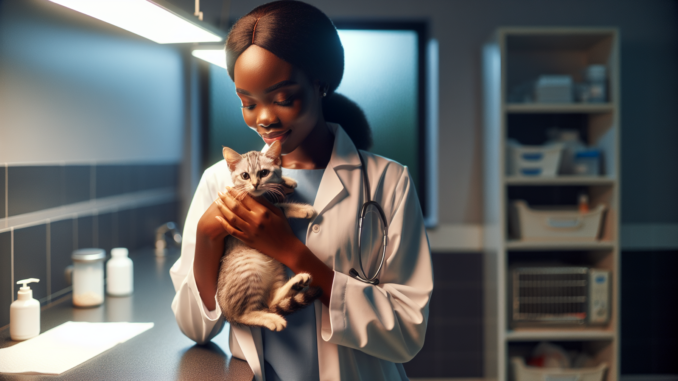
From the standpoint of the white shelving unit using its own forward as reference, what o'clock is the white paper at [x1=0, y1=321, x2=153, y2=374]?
The white paper is roughly at 1 o'clock from the white shelving unit.

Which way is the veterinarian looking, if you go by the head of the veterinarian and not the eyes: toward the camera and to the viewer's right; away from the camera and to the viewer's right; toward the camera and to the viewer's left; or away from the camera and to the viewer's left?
toward the camera and to the viewer's left

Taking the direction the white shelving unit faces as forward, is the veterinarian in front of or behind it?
in front

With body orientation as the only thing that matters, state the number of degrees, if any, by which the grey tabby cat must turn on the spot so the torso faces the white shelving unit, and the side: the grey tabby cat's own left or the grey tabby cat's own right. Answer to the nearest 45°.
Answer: approximately 90° to the grey tabby cat's own left

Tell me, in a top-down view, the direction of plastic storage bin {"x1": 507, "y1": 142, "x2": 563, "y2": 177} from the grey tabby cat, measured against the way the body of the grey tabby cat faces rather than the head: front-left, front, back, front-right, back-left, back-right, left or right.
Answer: left

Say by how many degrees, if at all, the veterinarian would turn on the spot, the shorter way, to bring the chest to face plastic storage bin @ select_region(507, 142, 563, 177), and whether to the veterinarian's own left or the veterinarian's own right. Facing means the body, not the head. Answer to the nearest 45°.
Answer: approximately 180°

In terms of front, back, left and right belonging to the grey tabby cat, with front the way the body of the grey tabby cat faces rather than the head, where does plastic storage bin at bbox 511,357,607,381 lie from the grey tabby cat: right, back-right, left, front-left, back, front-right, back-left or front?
left

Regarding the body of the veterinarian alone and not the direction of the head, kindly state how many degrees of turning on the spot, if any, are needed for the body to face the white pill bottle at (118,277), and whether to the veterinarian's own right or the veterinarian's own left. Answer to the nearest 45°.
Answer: approximately 90° to the veterinarian's own right

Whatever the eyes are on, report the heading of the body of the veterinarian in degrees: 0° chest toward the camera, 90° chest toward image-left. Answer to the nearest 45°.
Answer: approximately 45°

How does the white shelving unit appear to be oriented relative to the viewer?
toward the camera

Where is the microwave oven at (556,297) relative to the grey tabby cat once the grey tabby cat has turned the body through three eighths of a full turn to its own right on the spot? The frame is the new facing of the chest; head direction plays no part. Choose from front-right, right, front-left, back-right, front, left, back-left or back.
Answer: back-right

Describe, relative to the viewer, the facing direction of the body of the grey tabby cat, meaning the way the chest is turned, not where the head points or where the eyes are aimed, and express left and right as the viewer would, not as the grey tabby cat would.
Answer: facing the viewer and to the right of the viewer
